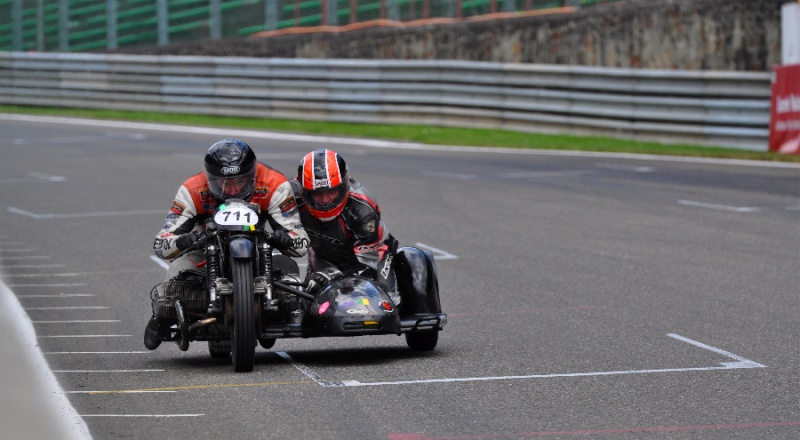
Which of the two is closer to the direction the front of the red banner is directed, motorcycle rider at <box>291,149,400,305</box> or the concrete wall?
the motorcycle rider

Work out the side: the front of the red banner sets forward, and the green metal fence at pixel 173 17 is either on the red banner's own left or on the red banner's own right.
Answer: on the red banner's own right

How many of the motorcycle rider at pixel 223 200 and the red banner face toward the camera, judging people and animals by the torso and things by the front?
2

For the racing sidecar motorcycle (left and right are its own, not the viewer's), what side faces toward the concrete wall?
back

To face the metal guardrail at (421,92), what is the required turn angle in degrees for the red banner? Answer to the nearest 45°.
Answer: approximately 135° to its right

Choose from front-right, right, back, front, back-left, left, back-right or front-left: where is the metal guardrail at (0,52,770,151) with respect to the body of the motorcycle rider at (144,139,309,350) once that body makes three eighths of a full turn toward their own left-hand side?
front-left

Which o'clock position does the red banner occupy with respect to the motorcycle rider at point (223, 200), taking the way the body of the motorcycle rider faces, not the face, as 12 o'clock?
The red banner is roughly at 7 o'clock from the motorcycle rider.

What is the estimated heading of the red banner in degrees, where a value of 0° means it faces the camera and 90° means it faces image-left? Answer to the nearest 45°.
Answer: approximately 0°

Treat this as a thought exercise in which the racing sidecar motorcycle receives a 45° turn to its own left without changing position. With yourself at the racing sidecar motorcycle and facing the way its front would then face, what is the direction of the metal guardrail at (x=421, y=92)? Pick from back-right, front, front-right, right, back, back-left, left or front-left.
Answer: back-left

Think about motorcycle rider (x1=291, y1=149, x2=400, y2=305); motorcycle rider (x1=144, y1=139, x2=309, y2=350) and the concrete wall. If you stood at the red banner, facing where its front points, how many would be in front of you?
2

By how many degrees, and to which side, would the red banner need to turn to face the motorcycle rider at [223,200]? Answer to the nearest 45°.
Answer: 0° — it already faces them
